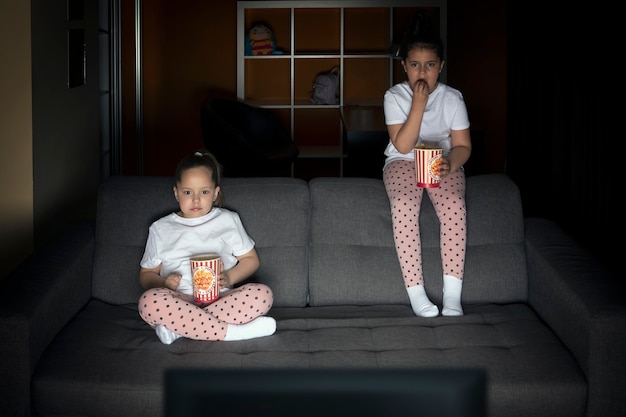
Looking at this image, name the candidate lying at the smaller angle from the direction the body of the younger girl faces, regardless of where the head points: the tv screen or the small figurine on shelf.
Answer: the tv screen

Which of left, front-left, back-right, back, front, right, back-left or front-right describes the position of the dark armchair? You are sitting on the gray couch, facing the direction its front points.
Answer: back

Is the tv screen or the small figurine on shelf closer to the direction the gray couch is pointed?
the tv screen

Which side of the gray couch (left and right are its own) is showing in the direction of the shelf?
back

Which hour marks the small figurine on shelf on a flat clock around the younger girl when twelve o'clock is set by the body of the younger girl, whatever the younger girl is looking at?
The small figurine on shelf is roughly at 6 o'clock from the younger girl.

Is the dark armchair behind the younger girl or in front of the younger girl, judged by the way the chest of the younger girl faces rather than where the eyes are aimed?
behind

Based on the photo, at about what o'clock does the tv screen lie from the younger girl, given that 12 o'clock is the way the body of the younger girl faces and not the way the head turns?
The tv screen is roughly at 12 o'clock from the younger girl.

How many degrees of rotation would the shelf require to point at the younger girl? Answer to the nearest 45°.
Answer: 0° — it already faces them

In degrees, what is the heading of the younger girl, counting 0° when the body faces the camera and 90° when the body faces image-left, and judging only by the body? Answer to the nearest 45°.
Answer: approximately 0°
